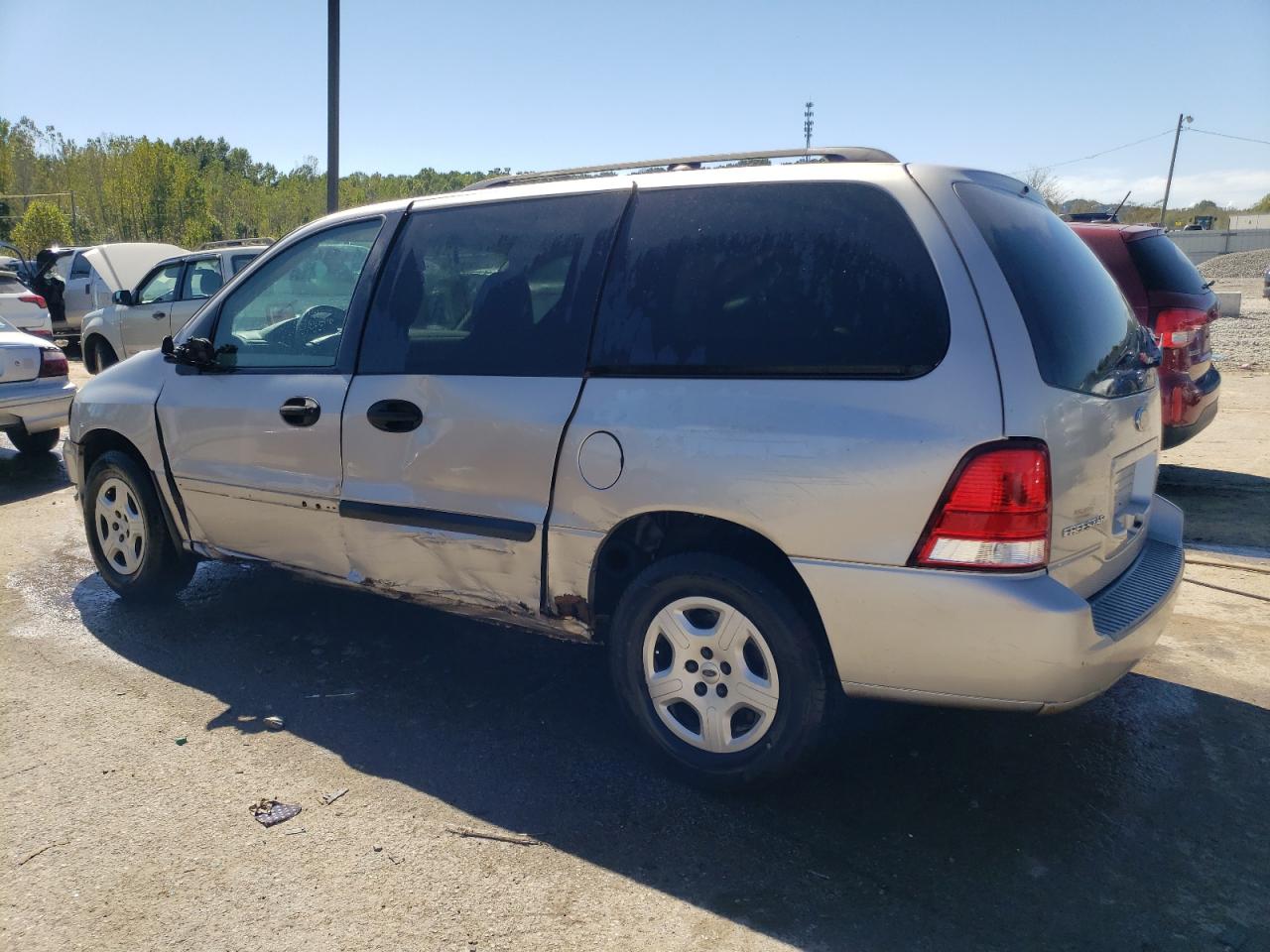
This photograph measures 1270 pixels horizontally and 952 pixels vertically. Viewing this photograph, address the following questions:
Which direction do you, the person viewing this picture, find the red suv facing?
facing away from the viewer and to the left of the viewer

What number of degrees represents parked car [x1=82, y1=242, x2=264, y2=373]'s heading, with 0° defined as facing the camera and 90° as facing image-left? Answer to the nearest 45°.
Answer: approximately 135°

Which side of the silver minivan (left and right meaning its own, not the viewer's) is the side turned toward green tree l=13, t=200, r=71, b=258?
front

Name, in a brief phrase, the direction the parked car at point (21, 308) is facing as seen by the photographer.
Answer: facing away from the viewer and to the left of the viewer

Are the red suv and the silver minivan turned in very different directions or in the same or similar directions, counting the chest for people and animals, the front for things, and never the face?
same or similar directions

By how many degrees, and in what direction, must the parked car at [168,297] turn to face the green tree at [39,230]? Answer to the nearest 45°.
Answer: approximately 45° to its right

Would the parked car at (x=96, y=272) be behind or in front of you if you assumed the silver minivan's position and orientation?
in front

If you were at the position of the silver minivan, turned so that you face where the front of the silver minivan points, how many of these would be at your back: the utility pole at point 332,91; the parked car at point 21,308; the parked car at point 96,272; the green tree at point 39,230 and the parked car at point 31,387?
0

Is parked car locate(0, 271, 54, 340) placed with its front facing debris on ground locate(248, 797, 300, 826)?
no

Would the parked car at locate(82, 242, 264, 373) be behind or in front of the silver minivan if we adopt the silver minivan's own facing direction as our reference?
in front

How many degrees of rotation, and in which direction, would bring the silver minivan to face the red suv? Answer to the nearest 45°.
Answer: approximately 90° to its right

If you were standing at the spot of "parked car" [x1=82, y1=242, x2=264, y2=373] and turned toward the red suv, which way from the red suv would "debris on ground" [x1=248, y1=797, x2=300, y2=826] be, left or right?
right

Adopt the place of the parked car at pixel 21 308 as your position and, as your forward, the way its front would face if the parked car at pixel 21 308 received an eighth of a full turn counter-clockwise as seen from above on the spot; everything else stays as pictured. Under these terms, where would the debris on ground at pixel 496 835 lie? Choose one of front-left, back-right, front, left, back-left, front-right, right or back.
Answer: left

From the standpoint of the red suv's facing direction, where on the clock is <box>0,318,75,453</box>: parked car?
The parked car is roughly at 10 o'clock from the red suv.

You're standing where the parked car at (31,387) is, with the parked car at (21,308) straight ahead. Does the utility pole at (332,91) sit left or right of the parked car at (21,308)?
right

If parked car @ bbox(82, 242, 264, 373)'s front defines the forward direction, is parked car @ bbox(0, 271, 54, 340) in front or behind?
in front

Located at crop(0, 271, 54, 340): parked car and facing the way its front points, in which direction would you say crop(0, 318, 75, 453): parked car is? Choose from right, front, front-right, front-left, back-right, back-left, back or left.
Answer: back-left
